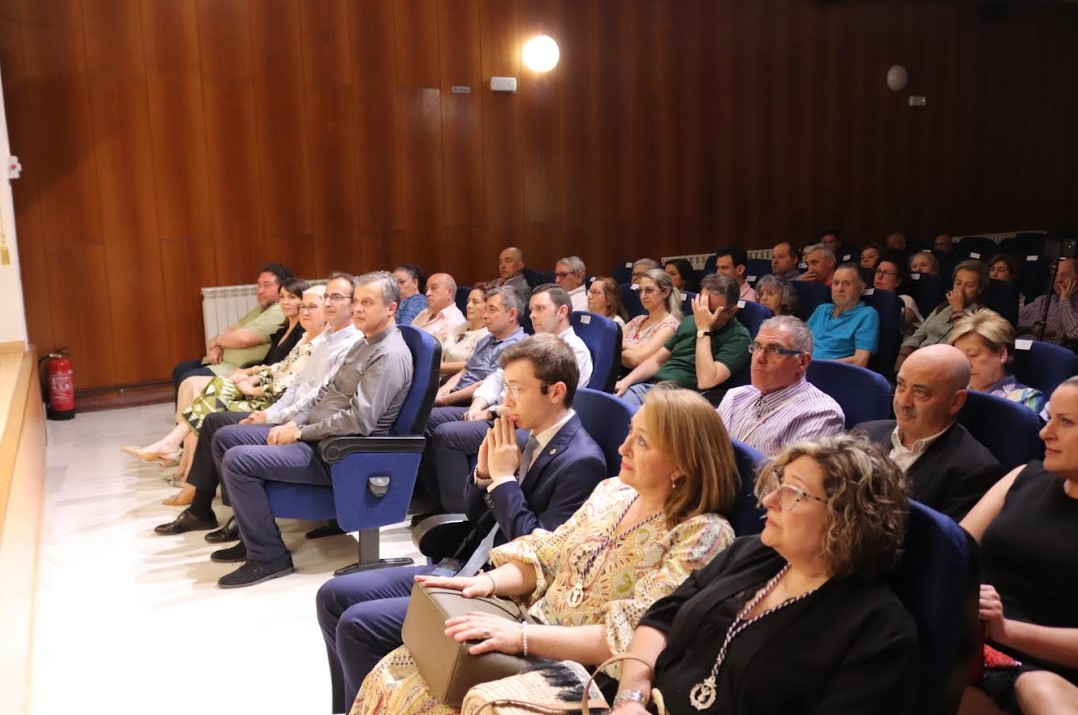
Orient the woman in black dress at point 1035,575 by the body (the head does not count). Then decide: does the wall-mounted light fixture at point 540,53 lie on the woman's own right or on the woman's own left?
on the woman's own right

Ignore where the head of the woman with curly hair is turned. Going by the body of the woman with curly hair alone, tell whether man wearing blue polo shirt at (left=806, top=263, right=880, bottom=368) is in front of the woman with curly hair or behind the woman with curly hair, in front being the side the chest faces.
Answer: behind

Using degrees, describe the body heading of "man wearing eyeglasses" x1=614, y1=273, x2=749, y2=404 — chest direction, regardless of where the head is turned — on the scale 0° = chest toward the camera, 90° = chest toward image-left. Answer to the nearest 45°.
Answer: approximately 45°

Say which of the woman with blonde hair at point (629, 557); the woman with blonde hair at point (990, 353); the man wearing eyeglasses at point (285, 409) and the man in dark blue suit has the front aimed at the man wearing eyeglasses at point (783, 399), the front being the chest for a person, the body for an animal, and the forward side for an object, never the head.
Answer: the woman with blonde hair at point (990, 353)

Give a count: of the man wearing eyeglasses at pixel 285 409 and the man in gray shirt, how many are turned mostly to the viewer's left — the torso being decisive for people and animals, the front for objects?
2

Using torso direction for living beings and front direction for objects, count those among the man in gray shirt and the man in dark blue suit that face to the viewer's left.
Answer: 2

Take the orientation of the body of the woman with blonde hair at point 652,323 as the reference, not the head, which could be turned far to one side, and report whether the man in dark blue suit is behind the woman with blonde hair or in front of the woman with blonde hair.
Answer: in front

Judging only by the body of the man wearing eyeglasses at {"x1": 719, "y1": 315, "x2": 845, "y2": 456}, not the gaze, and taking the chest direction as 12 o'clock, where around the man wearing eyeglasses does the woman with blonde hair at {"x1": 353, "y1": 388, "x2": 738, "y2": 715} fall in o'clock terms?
The woman with blonde hair is roughly at 11 o'clock from the man wearing eyeglasses.

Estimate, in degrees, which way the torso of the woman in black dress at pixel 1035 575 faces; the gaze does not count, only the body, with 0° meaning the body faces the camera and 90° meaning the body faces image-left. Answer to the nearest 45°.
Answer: approximately 45°

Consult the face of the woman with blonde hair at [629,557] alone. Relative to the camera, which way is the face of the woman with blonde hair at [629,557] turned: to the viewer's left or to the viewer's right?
to the viewer's left

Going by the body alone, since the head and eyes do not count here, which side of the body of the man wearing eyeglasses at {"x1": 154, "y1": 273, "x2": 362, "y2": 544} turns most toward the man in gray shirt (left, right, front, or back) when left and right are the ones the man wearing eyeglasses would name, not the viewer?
left

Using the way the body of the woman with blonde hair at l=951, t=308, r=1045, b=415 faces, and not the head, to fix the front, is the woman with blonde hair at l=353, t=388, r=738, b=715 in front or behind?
in front

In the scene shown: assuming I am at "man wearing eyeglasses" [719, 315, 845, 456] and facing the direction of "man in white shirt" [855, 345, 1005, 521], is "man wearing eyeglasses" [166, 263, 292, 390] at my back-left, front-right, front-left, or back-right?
back-right

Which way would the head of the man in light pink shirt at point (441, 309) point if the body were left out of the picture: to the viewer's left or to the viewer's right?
to the viewer's left

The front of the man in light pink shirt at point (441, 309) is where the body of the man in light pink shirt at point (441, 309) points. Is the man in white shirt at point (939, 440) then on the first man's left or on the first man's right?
on the first man's left

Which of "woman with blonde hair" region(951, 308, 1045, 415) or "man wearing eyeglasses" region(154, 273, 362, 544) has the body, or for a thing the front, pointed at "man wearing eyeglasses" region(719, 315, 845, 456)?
the woman with blonde hair
